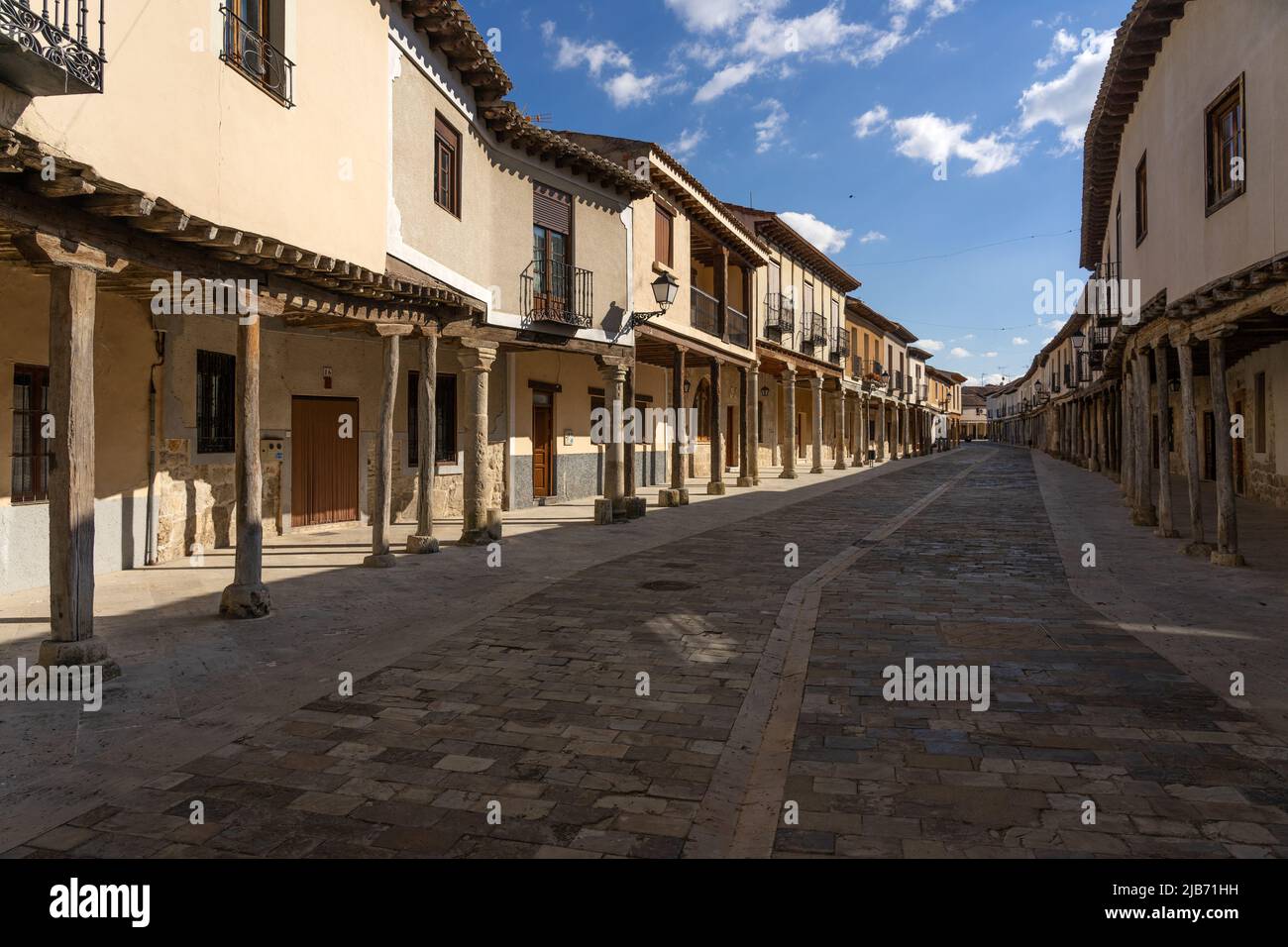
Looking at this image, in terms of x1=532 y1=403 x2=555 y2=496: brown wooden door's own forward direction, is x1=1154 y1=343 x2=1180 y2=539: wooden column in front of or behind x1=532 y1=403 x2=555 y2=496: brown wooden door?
in front

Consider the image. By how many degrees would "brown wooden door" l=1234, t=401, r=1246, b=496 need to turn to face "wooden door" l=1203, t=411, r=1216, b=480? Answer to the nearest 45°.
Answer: approximately 135° to its right

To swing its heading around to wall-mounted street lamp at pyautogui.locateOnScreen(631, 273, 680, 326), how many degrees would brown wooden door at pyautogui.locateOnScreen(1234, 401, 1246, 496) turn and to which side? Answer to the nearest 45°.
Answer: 0° — it already faces it

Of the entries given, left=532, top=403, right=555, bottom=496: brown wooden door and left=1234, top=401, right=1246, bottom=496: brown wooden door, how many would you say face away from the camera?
0

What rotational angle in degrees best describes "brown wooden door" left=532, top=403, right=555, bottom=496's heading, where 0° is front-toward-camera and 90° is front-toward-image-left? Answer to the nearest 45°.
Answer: approximately 315°

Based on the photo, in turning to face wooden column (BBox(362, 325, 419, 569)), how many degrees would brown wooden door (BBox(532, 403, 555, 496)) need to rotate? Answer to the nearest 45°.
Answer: approximately 45° to its right

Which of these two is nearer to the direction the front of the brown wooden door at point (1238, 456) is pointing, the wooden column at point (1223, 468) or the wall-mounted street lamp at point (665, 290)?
the wall-mounted street lamp

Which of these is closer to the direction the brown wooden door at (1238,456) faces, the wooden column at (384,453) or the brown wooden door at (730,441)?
the wooden column

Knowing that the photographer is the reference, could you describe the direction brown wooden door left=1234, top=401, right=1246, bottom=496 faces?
facing the viewer and to the left of the viewer
